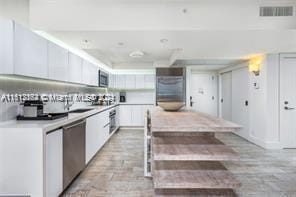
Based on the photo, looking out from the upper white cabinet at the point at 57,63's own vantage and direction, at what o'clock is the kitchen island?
The kitchen island is roughly at 12 o'clock from the upper white cabinet.

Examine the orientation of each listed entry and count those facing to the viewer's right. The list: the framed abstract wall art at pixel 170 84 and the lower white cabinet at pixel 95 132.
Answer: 1

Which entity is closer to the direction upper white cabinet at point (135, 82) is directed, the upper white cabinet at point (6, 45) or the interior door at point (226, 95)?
the upper white cabinet

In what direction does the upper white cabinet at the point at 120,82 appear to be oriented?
toward the camera

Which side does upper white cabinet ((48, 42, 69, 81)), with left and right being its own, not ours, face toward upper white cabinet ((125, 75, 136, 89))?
left

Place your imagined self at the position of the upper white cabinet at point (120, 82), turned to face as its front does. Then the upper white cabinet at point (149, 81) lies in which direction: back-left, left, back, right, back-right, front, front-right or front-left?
left

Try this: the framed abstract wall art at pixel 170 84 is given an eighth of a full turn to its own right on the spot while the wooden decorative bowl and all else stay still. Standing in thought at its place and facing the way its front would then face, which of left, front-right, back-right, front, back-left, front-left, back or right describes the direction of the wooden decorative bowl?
front-left

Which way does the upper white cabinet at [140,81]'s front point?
toward the camera

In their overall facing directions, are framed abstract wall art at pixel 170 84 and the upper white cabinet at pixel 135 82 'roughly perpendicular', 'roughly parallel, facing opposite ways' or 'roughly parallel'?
roughly parallel

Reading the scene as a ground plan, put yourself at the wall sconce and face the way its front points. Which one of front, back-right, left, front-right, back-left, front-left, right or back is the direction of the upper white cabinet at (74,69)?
front

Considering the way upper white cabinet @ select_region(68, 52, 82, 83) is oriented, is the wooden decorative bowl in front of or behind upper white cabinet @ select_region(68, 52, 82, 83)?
in front

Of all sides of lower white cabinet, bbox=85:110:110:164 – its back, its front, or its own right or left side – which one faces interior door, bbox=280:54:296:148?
front

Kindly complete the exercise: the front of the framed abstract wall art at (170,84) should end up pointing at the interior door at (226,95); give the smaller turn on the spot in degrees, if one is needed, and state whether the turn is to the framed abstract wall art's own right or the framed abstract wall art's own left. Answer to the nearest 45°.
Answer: approximately 90° to the framed abstract wall art's own left

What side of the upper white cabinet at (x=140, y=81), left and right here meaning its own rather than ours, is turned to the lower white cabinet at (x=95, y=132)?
front

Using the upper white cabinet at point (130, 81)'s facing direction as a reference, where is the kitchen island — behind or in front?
in front

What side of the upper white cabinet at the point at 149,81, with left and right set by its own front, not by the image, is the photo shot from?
front

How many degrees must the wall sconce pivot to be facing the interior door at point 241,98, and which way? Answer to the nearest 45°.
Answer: approximately 90° to its right

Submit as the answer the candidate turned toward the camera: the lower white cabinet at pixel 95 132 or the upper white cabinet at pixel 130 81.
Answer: the upper white cabinet
